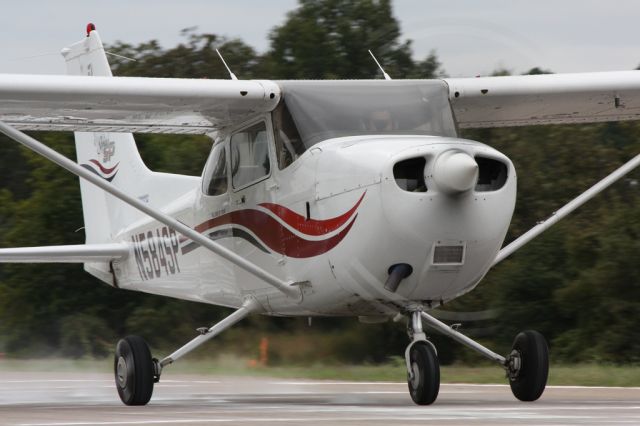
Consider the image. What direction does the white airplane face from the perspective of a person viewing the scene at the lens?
facing the viewer and to the right of the viewer

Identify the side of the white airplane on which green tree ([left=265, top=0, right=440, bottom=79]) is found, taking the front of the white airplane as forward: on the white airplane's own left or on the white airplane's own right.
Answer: on the white airplane's own left
